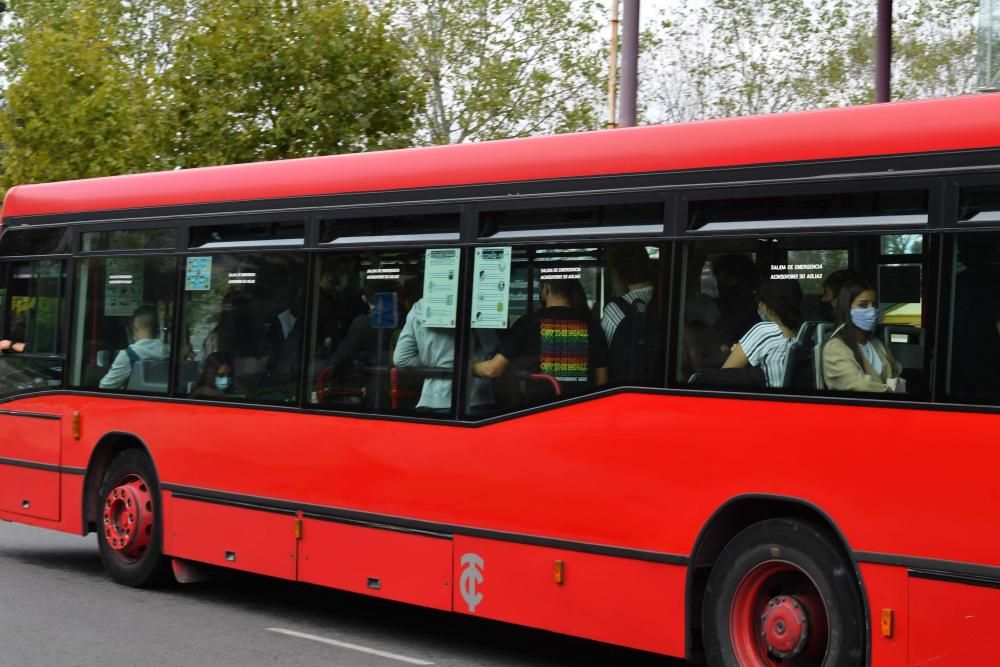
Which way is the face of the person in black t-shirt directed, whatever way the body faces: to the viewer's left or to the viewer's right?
to the viewer's left

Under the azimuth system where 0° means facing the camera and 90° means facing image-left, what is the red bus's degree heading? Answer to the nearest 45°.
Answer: approximately 135°

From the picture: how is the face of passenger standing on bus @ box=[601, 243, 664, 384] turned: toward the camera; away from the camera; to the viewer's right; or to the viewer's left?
away from the camera

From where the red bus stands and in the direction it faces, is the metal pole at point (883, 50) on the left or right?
on its right

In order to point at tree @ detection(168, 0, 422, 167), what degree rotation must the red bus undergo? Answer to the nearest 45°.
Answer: approximately 45° to its right

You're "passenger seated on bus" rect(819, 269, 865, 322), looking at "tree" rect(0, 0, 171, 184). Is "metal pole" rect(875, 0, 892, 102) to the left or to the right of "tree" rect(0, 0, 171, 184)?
right
